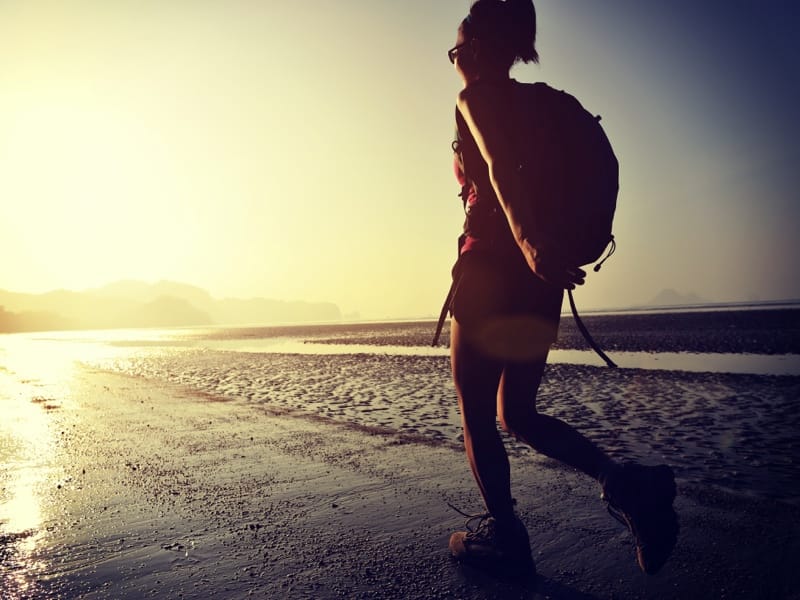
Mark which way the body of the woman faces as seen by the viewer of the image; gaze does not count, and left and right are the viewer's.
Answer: facing to the left of the viewer
